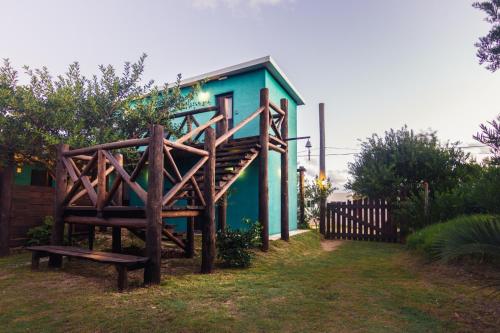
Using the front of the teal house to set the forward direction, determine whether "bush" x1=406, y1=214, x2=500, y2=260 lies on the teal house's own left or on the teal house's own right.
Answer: on the teal house's own left

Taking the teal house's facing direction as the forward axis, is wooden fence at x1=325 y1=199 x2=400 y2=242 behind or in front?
behind

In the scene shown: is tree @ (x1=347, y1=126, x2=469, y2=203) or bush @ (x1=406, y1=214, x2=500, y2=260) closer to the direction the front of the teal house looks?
the bush

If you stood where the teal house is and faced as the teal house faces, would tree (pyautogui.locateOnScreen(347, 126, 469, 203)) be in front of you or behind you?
behind

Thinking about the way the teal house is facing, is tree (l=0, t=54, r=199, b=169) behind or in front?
in front

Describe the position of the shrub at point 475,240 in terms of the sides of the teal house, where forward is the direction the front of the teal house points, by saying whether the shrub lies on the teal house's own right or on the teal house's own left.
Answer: on the teal house's own left

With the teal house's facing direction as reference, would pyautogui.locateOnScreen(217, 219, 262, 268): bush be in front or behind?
in front

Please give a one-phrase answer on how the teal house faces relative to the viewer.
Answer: facing the viewer and to the left of the viewer
